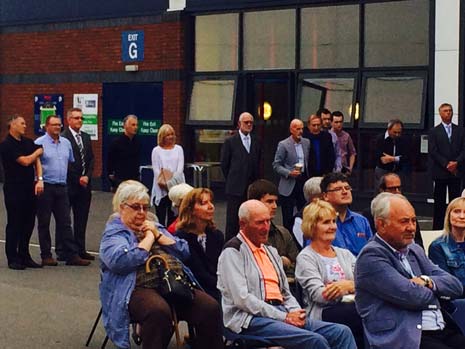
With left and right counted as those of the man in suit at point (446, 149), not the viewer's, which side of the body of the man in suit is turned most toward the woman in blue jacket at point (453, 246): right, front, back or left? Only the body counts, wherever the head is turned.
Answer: front

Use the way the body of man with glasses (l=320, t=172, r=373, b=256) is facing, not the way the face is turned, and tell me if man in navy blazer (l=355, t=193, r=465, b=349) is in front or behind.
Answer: in front

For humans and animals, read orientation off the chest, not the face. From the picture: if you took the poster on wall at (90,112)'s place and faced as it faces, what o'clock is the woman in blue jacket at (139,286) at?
The woman in blue jacket is roughly at 12 o'clock from the poster on wall.

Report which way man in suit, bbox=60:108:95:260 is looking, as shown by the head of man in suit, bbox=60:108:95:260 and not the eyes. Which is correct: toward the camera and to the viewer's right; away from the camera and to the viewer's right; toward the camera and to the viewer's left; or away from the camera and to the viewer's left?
toward the camera and to the viewer's right

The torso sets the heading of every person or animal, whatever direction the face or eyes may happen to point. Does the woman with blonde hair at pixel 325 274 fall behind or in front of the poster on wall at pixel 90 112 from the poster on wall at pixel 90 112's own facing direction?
in front

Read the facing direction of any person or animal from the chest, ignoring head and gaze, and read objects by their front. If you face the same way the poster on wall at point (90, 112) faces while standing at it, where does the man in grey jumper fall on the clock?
The man in grey jumper is roughly at 12 o'clock from the poster on wall.

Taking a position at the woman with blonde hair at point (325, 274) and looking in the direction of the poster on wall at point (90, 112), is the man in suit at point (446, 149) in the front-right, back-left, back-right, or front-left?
front-right

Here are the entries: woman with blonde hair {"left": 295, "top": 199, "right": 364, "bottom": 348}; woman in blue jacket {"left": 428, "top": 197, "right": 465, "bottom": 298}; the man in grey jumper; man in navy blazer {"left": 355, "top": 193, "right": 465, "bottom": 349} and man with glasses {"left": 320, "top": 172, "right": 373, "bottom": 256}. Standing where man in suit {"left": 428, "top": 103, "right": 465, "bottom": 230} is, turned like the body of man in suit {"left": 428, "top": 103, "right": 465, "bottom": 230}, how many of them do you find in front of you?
5

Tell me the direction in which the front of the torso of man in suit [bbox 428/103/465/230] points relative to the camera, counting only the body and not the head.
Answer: toward the camera

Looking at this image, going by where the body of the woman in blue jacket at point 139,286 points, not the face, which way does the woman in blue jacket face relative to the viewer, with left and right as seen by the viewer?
facing the viewer and to the right of the viewer

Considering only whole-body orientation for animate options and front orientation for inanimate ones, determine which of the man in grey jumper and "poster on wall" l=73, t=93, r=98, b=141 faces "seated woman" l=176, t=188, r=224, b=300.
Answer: the poster on wall

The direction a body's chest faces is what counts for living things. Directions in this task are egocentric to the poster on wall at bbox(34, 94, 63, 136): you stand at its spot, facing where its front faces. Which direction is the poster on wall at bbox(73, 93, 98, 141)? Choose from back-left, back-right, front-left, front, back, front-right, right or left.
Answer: front-left

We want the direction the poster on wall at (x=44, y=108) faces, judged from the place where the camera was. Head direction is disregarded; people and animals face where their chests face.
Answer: facing the viewer

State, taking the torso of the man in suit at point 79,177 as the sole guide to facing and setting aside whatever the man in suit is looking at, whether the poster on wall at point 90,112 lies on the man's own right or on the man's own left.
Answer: on the man's own left
